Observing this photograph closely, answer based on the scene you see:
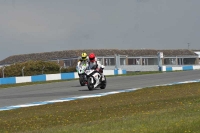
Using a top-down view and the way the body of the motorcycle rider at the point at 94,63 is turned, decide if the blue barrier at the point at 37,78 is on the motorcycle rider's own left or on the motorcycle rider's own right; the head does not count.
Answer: on the motorcycle rider's own right

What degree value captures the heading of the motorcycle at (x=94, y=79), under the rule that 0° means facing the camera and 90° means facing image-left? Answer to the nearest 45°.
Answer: approximately 45°

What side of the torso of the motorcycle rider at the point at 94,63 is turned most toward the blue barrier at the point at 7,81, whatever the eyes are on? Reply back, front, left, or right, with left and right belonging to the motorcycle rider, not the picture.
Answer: right

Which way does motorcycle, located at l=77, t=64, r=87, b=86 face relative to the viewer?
toward the camera

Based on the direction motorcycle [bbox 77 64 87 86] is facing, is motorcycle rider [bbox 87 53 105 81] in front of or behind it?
in front

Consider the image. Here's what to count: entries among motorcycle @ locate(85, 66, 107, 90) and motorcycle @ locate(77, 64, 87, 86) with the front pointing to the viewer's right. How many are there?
0

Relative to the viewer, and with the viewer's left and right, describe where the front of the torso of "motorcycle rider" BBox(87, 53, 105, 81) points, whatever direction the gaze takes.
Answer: facing the viewer and to the left of the viewer

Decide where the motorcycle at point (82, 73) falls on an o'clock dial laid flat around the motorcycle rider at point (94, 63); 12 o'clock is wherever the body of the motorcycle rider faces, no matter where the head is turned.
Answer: The motorcycle is roughly at 4 o'clock from the motorcycle rider.
